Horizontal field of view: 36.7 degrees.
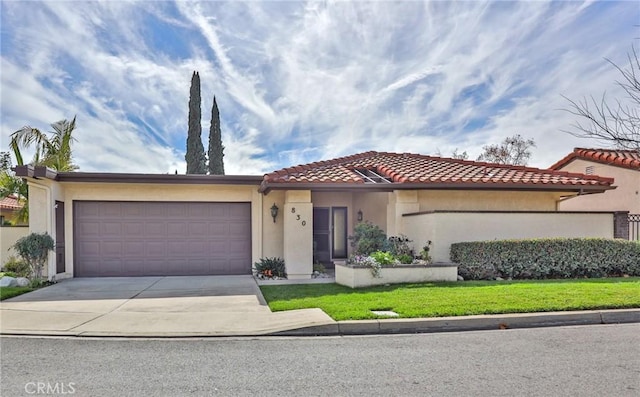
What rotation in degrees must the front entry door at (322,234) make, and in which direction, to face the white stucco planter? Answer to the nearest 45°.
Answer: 0° — it already faces it

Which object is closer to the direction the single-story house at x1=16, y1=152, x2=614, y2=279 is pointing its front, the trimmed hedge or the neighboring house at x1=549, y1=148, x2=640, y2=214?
the trimmed hedge

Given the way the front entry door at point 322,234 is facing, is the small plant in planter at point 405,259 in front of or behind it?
in front

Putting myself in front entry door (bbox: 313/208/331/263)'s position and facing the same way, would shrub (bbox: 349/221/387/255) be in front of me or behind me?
in front

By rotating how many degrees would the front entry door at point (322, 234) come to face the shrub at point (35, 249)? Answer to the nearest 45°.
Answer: approximately 45° to its right

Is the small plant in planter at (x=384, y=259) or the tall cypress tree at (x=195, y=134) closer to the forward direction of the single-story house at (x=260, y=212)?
the small plant in planter

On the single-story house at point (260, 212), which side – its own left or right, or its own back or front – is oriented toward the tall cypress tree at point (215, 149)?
back

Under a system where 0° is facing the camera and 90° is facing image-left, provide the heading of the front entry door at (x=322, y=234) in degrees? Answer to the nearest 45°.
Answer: approximately 0°

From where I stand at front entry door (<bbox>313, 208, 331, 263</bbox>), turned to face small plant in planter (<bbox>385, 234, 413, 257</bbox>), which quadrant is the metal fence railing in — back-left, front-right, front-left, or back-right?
front-left

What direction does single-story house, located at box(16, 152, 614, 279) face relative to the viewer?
toward the camera

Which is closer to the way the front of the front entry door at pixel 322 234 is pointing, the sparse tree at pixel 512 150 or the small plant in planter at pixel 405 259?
the small plant in planter

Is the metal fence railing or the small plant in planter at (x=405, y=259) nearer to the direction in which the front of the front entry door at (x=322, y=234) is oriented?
the small plant in planter

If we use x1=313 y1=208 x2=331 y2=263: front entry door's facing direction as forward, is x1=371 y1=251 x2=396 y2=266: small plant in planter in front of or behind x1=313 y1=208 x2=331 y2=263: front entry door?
in front
